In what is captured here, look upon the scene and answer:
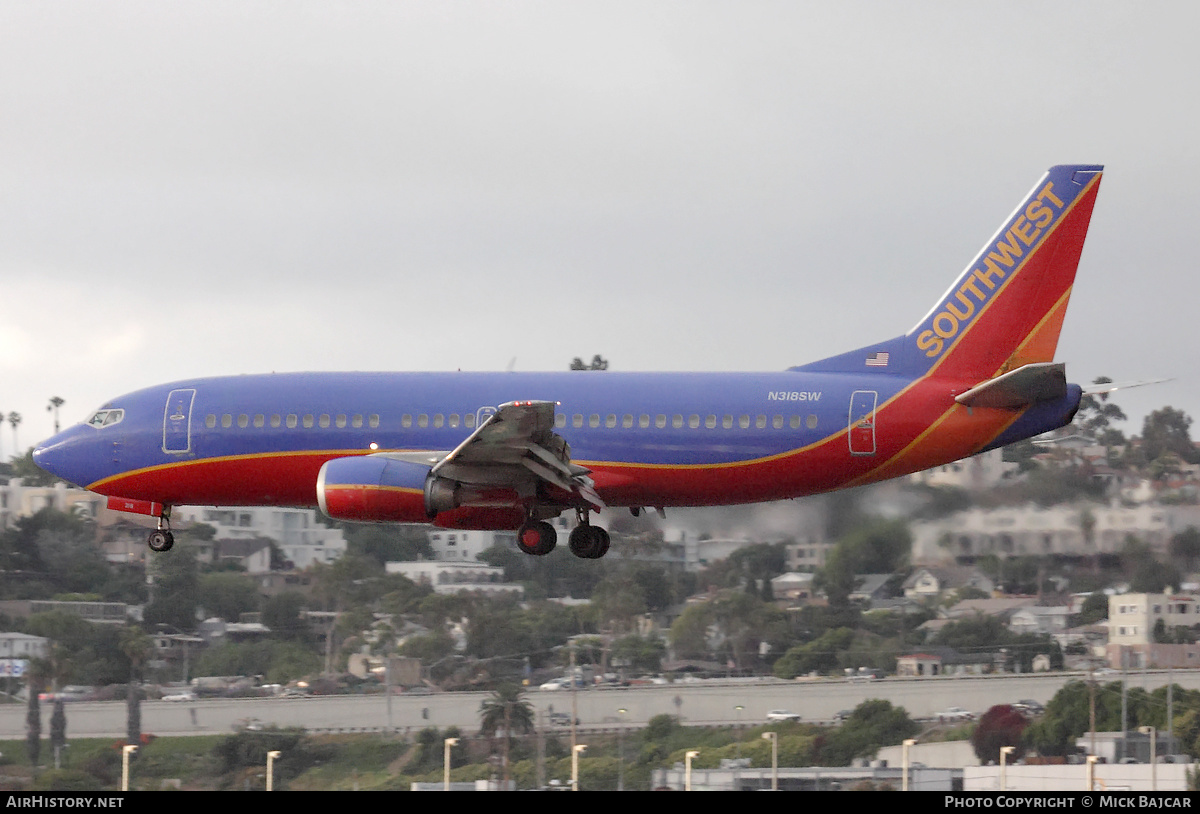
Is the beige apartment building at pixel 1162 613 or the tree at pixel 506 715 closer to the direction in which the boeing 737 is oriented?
the tree

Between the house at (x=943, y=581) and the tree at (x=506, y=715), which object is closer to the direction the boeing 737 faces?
the tree

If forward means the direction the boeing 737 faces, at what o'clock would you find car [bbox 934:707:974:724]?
The car is roughly at 4 o'clock from the boeing 737.

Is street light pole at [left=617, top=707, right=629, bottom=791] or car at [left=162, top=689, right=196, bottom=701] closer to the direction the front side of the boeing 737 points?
the car

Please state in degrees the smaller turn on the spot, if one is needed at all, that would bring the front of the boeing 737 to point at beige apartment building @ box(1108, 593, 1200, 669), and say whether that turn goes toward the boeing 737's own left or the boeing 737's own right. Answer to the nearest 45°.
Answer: approximately 135° to the boeing 737's own right

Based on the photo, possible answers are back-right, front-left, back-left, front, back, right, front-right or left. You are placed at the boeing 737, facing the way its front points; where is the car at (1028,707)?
back-right

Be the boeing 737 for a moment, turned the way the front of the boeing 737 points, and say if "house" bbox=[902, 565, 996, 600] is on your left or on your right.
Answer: on your right

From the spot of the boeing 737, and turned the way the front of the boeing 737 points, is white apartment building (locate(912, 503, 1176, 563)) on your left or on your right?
on your right

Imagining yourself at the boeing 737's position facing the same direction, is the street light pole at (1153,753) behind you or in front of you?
behind

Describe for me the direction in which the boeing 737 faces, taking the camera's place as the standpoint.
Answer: facing to the left of the viewer
